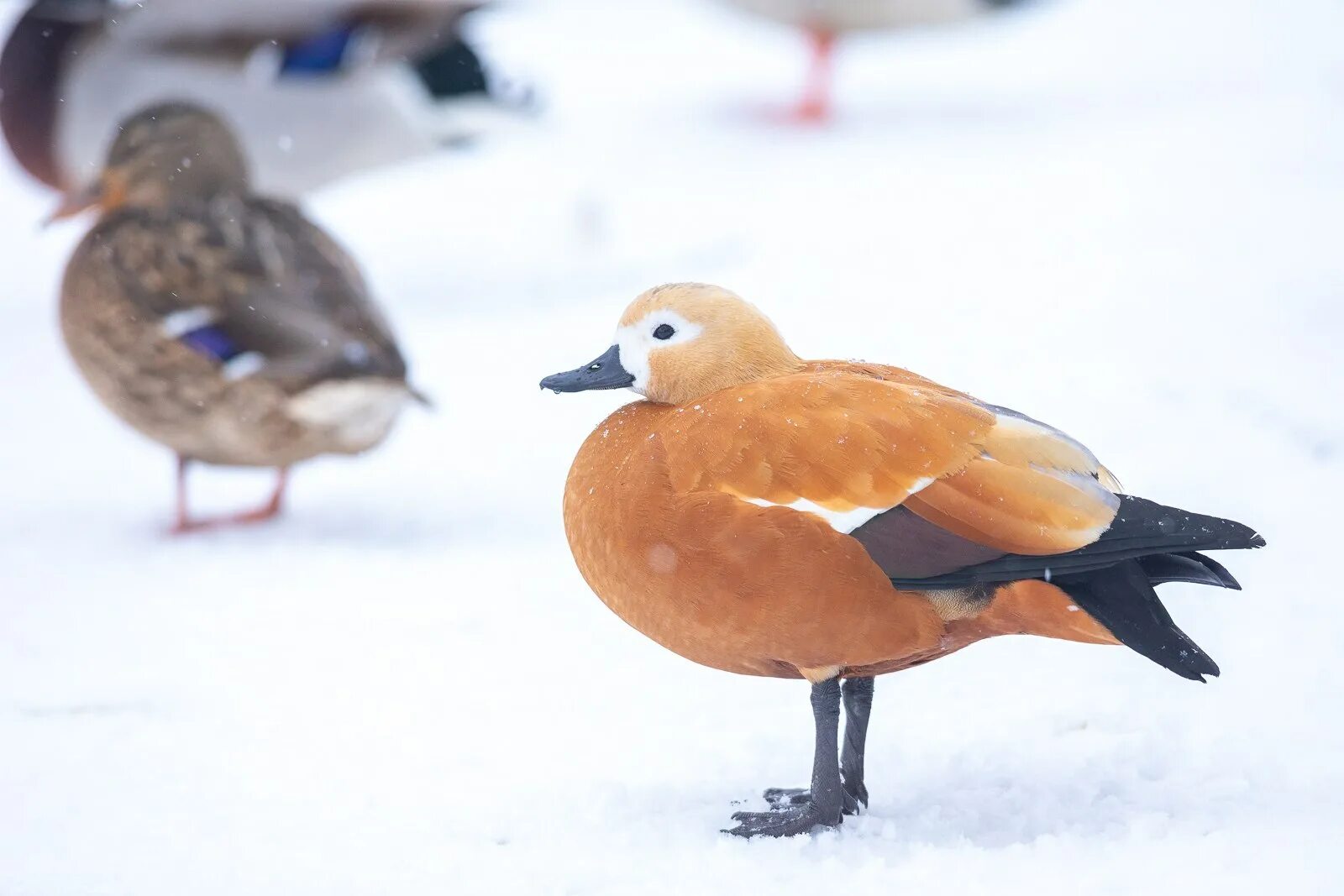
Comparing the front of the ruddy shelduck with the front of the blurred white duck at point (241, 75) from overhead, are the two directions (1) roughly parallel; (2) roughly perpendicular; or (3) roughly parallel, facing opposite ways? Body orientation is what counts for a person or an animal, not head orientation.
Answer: roughly parallel

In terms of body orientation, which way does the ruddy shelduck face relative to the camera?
to the viewer's left

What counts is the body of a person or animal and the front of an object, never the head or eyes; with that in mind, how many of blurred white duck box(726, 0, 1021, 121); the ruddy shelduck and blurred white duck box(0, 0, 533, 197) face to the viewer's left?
3

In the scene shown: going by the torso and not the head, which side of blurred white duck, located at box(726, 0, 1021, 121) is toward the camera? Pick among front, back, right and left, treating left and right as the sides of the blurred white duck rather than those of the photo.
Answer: left

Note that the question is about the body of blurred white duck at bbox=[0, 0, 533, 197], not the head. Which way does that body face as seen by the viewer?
to the viewer's left

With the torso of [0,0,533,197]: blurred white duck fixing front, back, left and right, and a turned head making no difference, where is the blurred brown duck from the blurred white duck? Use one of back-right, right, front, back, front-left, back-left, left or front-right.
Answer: left

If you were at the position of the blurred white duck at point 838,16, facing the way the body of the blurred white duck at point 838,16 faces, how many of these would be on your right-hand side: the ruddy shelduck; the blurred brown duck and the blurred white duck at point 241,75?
0

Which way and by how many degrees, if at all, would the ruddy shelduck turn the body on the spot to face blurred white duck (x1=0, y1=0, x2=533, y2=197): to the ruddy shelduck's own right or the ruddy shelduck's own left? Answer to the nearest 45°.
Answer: approximately 45° to the ruddy shelduck's own right

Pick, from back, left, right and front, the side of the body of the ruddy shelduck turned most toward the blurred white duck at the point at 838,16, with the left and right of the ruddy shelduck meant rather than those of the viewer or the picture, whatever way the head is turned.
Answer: right

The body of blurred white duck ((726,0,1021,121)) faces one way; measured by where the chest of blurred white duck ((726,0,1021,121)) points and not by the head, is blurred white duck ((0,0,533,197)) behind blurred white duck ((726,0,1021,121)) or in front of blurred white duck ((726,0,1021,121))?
in front
